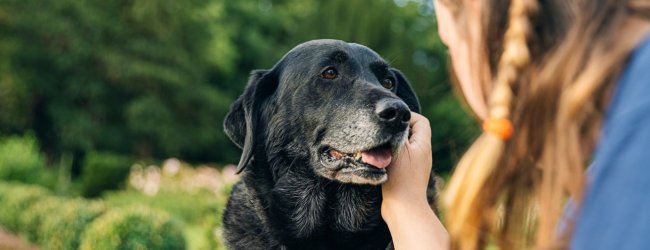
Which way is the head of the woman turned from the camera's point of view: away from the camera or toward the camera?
away from the camera

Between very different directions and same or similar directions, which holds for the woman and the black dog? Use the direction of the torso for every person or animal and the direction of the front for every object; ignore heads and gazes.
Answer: very different directions

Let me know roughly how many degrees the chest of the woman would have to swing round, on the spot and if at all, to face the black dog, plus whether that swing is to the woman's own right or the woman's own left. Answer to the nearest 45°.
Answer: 0° — they already face it

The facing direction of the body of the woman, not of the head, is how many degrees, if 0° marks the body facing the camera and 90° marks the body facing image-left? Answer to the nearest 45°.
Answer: approximately 135°
